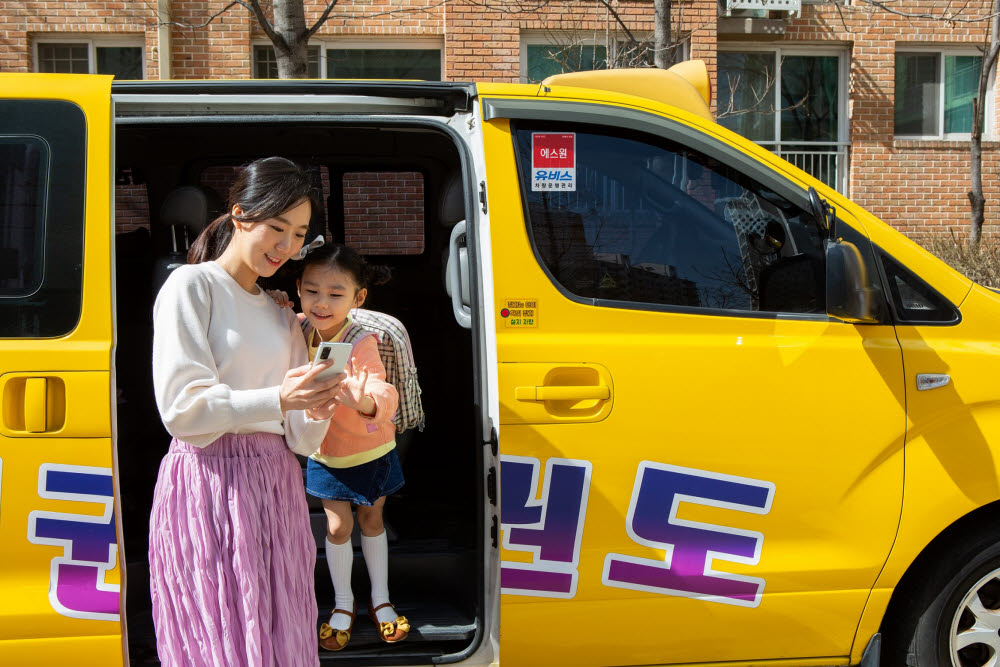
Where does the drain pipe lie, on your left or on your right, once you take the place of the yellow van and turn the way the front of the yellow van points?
on your left

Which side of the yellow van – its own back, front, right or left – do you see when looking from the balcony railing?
left

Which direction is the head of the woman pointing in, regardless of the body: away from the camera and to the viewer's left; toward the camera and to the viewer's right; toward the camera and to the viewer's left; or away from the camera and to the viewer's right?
toward the camera and to the viewer's right

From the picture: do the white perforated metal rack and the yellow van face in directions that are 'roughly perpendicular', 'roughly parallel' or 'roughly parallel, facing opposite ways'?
roughly perpendicular

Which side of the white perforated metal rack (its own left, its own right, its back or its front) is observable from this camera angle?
front

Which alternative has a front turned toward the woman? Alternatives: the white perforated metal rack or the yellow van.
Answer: the white perforated metal rack

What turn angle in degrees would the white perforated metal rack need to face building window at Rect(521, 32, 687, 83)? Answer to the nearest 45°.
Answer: approximately 45° to its right

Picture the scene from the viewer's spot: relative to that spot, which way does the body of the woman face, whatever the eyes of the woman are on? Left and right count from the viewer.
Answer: facing the viewer and to the right of the viewer

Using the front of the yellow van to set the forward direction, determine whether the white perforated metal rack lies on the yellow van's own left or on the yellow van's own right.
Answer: on the yellow van's own left

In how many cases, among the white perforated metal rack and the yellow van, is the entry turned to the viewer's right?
1

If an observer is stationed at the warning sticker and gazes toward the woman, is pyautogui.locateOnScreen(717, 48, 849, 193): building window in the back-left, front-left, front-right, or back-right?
back-right

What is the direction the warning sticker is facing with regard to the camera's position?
facing the viewer

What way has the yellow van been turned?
to the viewer's right
